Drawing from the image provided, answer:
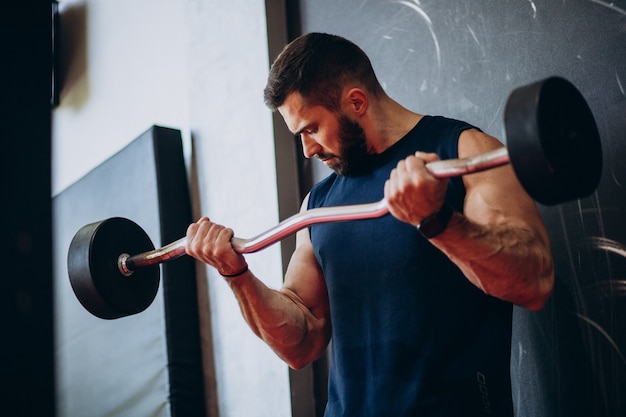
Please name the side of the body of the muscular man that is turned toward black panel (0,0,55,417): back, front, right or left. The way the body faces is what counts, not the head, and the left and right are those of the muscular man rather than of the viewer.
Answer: front

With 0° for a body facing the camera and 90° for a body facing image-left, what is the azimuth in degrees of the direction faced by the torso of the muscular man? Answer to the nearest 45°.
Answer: approximately 45°
